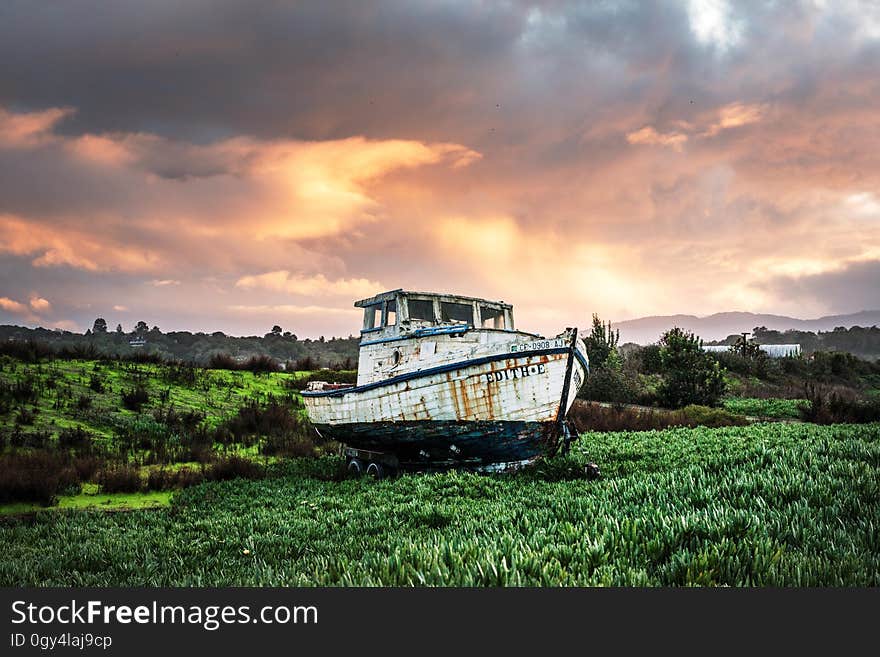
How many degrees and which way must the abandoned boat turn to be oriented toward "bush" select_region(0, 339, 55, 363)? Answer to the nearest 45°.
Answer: approximately 180°

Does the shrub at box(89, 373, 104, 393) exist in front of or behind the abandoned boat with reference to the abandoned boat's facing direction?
behind

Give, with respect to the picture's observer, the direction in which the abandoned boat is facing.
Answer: facing the viewer and to the right of the viewer

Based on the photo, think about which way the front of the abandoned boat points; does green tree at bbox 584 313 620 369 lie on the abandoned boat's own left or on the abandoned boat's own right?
on the abandoned boat's own left

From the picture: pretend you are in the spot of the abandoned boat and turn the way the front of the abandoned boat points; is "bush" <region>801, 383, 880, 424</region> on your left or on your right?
on your left

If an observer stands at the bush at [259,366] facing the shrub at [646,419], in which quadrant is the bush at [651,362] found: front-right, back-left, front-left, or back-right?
front-left

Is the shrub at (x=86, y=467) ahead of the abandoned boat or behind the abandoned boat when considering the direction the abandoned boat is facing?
behind

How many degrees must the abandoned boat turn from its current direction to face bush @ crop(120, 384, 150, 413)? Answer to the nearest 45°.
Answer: approximately 180°

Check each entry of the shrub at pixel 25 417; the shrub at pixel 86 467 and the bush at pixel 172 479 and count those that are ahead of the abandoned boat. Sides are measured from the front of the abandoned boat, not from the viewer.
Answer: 0

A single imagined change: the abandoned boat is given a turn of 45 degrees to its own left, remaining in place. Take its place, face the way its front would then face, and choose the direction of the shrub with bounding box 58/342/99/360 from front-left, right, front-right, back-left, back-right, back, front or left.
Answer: back-left
